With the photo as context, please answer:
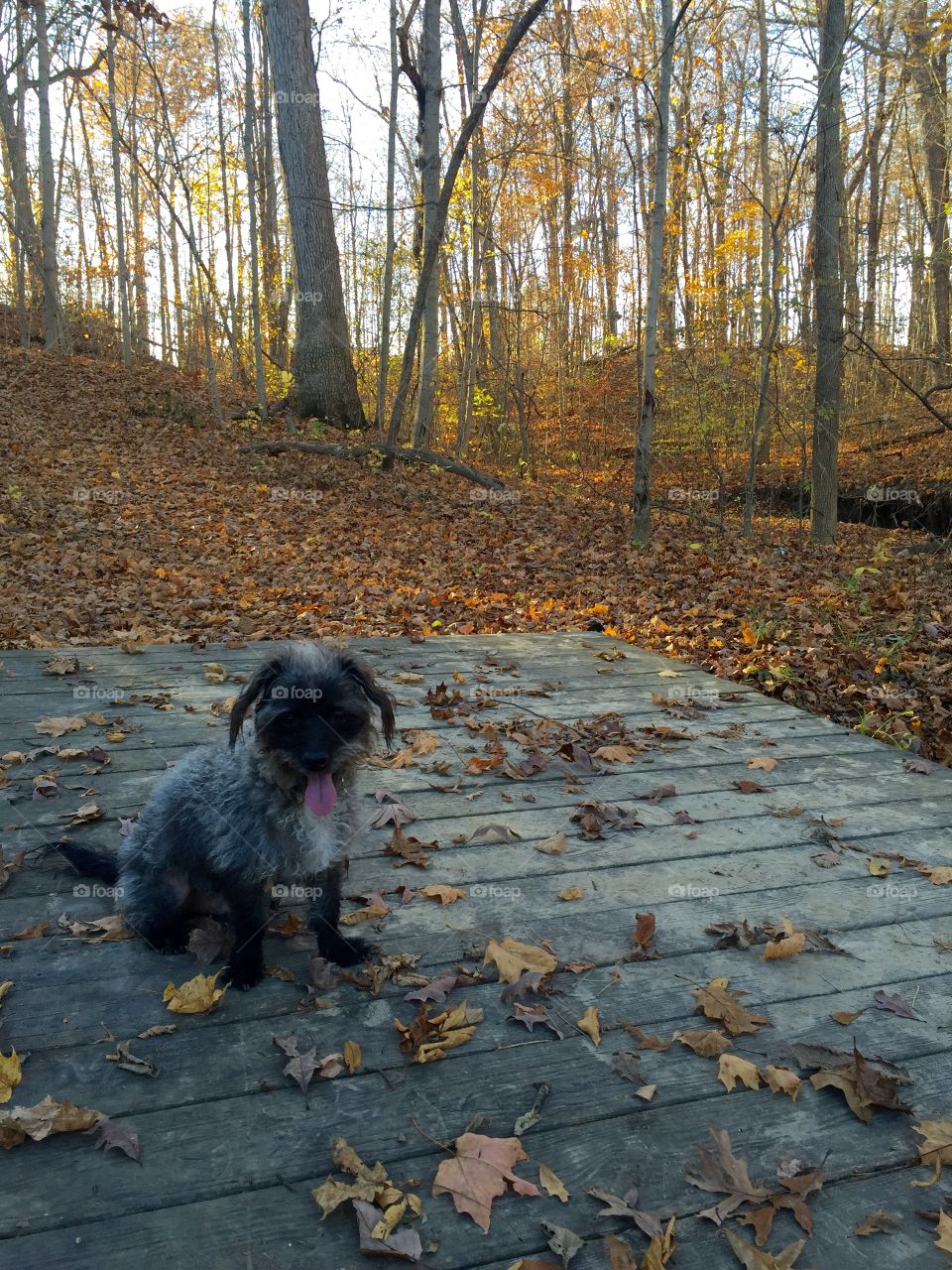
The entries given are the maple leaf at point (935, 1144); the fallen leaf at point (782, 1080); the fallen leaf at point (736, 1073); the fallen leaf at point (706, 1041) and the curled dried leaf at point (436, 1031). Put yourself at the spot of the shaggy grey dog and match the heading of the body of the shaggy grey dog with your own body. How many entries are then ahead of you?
5

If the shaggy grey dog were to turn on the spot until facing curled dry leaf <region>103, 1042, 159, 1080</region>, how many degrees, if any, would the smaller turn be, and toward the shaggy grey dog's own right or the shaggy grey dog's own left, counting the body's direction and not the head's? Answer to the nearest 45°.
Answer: approximately 90° to the shaggy grey dog's own right

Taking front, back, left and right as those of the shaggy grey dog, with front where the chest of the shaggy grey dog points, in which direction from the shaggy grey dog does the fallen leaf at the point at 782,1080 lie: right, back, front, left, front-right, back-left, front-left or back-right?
front

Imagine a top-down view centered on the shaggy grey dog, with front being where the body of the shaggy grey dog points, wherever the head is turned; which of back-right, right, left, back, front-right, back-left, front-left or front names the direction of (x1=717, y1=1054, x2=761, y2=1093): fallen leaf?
front

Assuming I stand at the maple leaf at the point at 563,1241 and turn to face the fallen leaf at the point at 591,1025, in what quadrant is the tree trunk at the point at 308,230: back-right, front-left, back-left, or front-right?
front-left

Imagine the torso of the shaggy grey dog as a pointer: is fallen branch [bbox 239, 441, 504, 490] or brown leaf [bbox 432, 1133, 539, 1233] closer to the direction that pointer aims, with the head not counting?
the brown leaf

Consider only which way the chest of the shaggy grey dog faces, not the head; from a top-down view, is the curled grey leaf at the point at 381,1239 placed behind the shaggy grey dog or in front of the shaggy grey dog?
in front

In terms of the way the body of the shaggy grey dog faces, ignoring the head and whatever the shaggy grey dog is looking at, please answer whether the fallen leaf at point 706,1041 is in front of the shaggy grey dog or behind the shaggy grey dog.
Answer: in front

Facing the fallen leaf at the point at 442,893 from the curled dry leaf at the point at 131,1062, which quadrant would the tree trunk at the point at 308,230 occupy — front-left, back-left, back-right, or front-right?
front-left

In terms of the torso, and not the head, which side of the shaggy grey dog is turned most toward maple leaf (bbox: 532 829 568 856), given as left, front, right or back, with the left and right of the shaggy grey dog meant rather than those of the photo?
left

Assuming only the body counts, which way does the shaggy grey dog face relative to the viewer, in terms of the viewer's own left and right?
facing the viewer and to the right of the viewer

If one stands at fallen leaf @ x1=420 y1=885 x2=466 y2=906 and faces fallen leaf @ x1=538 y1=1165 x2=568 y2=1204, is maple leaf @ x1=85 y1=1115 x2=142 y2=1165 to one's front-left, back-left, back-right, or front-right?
front-right

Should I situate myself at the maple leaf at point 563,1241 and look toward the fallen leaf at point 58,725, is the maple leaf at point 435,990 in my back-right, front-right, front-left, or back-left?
front-right

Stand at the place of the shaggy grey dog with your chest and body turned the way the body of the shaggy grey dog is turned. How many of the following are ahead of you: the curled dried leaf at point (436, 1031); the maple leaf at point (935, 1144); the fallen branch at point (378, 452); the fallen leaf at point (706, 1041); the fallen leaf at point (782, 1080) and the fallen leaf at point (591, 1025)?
5

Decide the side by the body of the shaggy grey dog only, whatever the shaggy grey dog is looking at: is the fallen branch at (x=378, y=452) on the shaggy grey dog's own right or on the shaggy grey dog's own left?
on the shaggy grey dog's own left

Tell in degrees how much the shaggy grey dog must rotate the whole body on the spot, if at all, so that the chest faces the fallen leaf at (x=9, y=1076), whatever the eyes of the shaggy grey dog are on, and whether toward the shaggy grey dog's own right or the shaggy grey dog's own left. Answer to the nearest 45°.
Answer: approximately 90° to the shaggy grey dog's own right
